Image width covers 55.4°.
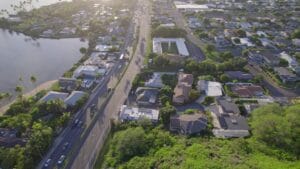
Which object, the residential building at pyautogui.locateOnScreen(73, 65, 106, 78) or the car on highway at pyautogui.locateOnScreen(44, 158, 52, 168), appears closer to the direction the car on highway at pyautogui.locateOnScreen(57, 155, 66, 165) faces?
the car on highway

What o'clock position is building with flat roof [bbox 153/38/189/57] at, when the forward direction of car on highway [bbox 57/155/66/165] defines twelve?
The building with flat roof is roughly at 6 o'clock from the car on highway.

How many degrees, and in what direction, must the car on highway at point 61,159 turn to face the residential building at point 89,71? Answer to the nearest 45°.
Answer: approximately 135° to its right

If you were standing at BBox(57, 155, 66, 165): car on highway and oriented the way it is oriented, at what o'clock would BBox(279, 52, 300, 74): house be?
The house is roughly at 7 o'clock from the car on highway.

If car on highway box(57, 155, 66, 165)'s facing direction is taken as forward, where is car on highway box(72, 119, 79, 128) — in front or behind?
behind

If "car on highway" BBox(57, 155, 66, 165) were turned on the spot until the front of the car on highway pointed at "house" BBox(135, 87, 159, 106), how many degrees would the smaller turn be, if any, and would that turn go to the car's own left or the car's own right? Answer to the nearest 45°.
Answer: approximately 180°

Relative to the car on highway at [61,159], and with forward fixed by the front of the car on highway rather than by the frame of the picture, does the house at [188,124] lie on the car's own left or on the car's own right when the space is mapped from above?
on the car's own left

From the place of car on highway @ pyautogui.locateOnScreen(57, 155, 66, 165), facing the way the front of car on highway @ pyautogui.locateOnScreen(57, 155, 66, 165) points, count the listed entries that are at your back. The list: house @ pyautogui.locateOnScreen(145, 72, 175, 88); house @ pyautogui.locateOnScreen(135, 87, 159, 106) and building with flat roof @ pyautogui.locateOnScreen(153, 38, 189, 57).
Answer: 3

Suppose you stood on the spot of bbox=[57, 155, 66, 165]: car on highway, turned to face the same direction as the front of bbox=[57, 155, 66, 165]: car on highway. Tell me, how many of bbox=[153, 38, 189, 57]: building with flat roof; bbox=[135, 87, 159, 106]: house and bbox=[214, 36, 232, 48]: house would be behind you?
3

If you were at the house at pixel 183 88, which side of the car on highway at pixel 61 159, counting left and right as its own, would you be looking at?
back

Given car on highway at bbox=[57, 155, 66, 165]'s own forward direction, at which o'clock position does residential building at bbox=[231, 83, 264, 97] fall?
The residential building is roughly at 7 o'clock from the car on highway.

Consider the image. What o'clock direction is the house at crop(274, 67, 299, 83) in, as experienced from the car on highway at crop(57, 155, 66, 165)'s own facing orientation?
The house is roughly at 7 o'clock from the car on highway.

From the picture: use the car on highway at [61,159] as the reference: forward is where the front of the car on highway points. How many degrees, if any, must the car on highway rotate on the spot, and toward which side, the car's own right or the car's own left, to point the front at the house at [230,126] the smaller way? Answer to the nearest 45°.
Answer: approximately 135° to the car's own left

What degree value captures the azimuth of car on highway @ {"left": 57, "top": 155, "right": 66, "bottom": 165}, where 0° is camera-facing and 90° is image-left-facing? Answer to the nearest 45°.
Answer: approximately 45°

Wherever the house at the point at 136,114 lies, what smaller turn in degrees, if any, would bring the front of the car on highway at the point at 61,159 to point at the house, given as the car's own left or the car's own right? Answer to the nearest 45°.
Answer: approximately 180°
